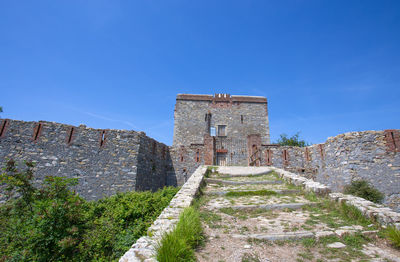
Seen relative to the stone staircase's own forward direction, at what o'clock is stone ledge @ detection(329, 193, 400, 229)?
The stone ledge is roughly at 8 o'clock from the stone staircase.

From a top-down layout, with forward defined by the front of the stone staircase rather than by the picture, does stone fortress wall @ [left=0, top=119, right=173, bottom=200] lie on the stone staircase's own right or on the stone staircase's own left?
on the stone staircase's own right

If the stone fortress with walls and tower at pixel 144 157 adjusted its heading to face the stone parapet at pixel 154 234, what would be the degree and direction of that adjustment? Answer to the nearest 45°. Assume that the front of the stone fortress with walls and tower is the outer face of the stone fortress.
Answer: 0° — it already faces it

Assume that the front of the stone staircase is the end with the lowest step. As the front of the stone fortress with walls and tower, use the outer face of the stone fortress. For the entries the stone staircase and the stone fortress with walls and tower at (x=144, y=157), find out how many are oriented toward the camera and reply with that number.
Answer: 2
